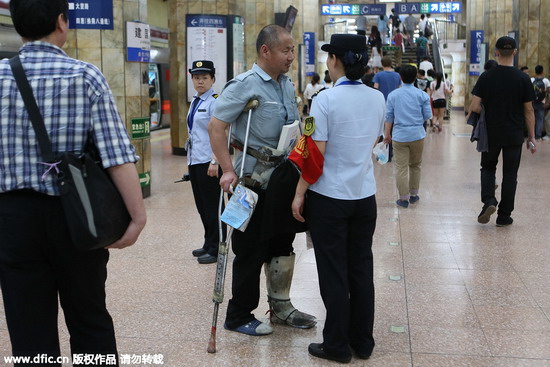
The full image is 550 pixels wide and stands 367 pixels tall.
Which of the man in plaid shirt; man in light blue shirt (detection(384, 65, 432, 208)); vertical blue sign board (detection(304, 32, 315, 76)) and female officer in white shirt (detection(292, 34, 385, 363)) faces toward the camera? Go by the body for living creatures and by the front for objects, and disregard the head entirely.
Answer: the vertical blue sign board

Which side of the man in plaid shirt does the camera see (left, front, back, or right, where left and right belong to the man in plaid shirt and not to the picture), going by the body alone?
back

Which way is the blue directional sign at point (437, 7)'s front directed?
toward the camera

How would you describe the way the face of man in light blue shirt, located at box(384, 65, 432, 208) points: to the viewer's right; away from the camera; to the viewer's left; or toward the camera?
away from the camera

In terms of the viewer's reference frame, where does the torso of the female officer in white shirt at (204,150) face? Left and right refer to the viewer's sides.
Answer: facing the viewer and to the left of the viewer

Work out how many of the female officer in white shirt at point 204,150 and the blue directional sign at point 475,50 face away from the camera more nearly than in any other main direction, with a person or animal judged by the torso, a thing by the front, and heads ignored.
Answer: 0

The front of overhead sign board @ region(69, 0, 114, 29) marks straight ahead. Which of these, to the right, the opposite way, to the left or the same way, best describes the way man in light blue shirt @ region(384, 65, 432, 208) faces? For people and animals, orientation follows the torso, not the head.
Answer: the opposite way

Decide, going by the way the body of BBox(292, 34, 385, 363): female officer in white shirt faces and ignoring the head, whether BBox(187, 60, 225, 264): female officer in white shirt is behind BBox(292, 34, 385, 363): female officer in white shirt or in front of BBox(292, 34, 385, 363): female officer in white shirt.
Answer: in front

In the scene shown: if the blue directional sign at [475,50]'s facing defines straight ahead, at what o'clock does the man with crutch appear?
The man with crutch is roughly at 12 o'clock from the blue directional sign.

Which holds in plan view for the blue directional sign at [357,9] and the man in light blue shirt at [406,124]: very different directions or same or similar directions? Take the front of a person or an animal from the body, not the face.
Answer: very different directions

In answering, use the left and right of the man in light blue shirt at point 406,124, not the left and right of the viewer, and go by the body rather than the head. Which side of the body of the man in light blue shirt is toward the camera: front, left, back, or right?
back
